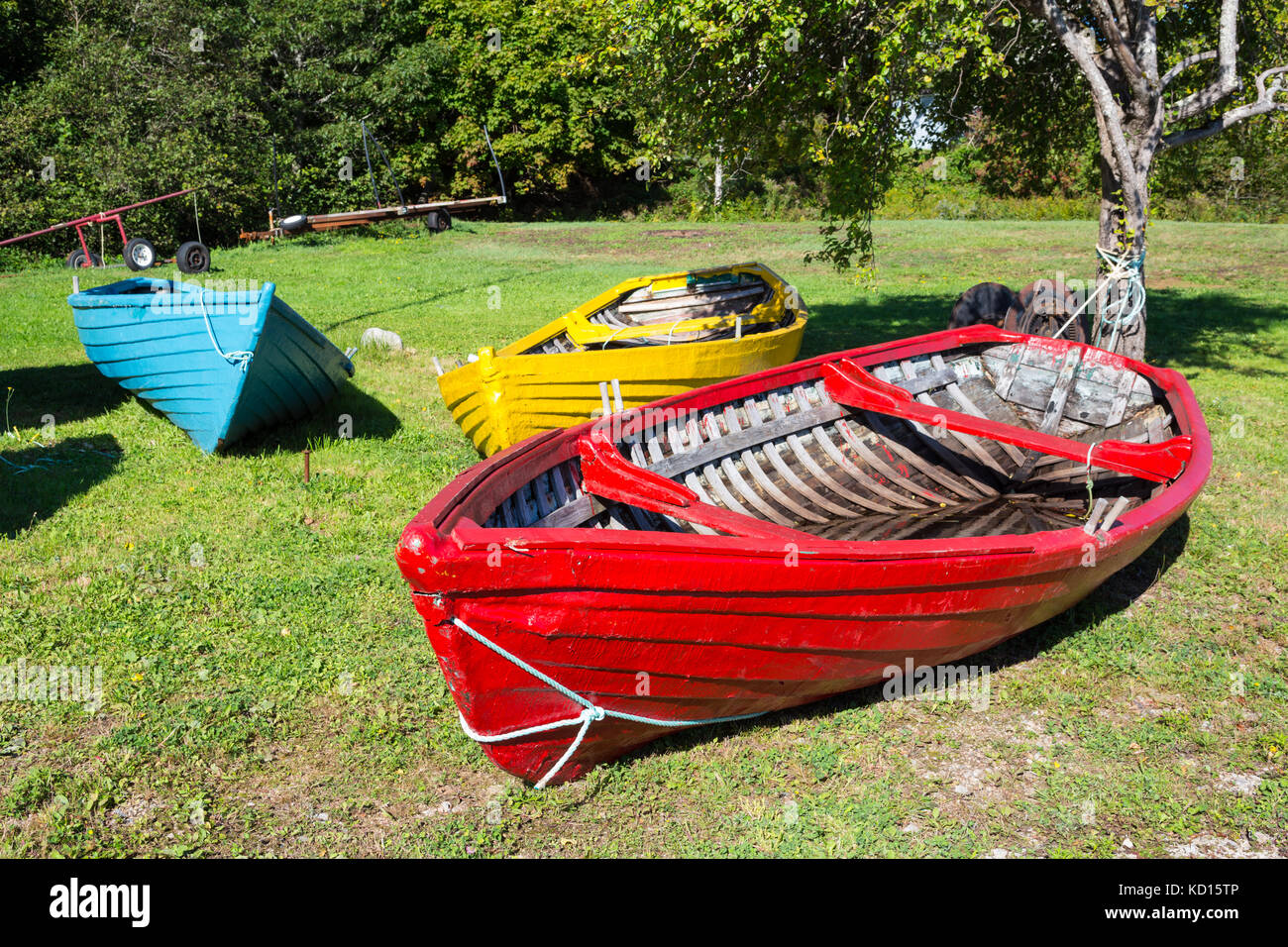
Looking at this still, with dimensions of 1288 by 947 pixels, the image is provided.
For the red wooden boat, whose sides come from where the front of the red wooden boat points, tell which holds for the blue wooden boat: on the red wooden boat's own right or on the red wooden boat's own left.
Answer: on the red wooden boat's own right

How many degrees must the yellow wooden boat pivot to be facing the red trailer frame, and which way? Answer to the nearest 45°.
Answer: approximately 90° to its right

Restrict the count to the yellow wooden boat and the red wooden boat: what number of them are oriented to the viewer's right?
0

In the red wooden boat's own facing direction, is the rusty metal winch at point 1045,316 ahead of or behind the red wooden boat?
behind

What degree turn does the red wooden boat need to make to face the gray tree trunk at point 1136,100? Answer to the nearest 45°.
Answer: approximately 180°
